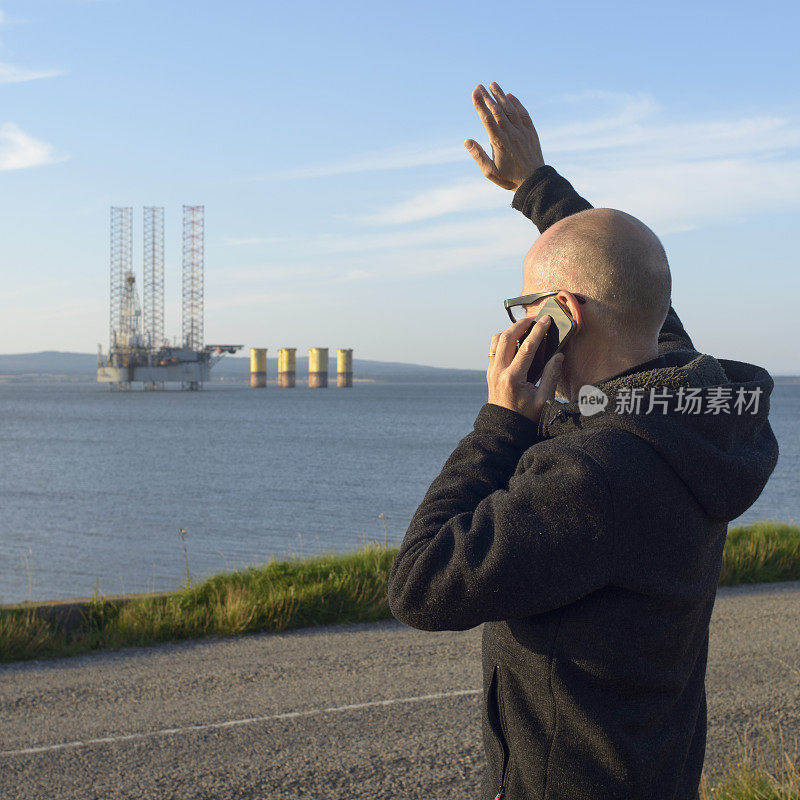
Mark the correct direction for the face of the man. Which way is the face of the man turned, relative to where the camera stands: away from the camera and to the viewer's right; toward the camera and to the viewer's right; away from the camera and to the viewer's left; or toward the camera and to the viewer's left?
away from the camera and to the viewer's left

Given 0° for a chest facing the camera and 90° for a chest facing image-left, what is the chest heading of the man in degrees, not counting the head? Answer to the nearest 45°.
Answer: approximately 135°
